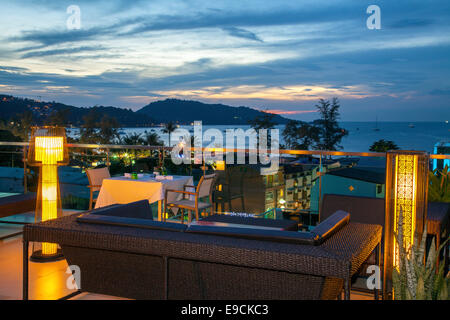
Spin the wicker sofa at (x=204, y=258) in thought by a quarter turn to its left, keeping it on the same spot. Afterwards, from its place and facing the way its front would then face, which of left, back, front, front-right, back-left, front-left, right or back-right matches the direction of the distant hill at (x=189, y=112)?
front-right

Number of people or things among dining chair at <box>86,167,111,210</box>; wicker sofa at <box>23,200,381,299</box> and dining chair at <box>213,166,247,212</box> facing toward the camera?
0

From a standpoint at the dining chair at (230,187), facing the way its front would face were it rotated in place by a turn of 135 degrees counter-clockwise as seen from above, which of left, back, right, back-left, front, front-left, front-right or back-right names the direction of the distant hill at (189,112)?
back

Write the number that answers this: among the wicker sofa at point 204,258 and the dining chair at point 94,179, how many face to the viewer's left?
0

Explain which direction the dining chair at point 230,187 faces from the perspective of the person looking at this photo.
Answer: facing away from the viewer and to the left of the viewer

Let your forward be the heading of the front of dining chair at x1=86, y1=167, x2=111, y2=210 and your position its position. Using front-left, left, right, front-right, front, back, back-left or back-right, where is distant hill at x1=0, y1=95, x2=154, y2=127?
front-left

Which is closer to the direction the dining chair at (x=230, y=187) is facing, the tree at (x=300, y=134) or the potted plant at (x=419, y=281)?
the tree

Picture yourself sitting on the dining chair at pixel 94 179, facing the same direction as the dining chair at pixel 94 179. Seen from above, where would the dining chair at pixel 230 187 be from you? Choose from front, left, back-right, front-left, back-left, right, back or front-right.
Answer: front-right

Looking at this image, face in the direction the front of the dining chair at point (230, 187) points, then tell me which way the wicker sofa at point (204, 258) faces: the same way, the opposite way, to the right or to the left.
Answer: to the right

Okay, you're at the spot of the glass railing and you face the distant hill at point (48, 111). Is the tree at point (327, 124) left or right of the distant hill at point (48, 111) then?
right

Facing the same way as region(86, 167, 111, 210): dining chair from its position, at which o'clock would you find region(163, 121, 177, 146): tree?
The tree is roughly at 11 o'clock from the dining chair.

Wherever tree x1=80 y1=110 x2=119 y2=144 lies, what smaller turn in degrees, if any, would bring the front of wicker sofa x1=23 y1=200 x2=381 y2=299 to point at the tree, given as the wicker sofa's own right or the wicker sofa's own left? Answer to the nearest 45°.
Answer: approximately 45° to the wicker sofa's own left

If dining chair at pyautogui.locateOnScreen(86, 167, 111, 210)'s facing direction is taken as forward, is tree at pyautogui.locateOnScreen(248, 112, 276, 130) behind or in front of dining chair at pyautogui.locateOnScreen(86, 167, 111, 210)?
in front

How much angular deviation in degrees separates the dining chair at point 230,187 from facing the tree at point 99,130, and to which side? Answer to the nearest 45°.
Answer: approximately 45° to its right

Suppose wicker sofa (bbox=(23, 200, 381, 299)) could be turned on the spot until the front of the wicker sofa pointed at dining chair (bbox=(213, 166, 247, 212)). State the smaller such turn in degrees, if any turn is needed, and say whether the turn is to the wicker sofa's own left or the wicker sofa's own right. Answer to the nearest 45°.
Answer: approximately 45° to the wicker sofa's own left

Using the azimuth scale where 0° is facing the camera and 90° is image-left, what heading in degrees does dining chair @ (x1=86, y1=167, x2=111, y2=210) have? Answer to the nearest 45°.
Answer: approximately 225°
